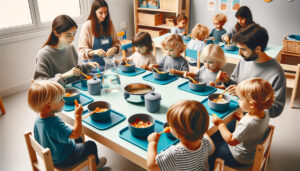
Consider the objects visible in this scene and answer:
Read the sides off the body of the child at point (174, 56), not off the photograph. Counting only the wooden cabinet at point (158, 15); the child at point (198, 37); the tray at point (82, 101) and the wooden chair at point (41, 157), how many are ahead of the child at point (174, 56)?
2

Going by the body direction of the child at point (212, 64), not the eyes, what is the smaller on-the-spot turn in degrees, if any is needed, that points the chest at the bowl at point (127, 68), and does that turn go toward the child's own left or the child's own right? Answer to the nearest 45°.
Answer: approximately 45° to the child's own right

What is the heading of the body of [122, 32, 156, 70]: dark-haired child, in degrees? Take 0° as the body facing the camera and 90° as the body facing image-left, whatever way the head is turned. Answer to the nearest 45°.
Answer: approximately 45°

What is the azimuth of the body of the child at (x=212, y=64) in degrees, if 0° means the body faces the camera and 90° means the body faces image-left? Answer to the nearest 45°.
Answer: approximately 45°

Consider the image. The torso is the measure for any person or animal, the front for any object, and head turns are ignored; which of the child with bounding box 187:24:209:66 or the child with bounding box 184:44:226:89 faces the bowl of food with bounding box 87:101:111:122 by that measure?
the child with bounding box 184:44:226:89

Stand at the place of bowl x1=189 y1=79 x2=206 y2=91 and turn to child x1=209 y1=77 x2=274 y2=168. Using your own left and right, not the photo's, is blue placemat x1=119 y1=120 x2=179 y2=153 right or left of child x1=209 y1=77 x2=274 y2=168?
right

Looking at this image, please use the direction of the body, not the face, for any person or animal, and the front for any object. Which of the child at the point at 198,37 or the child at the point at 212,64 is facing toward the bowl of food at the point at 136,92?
the child at the point at 212,64
